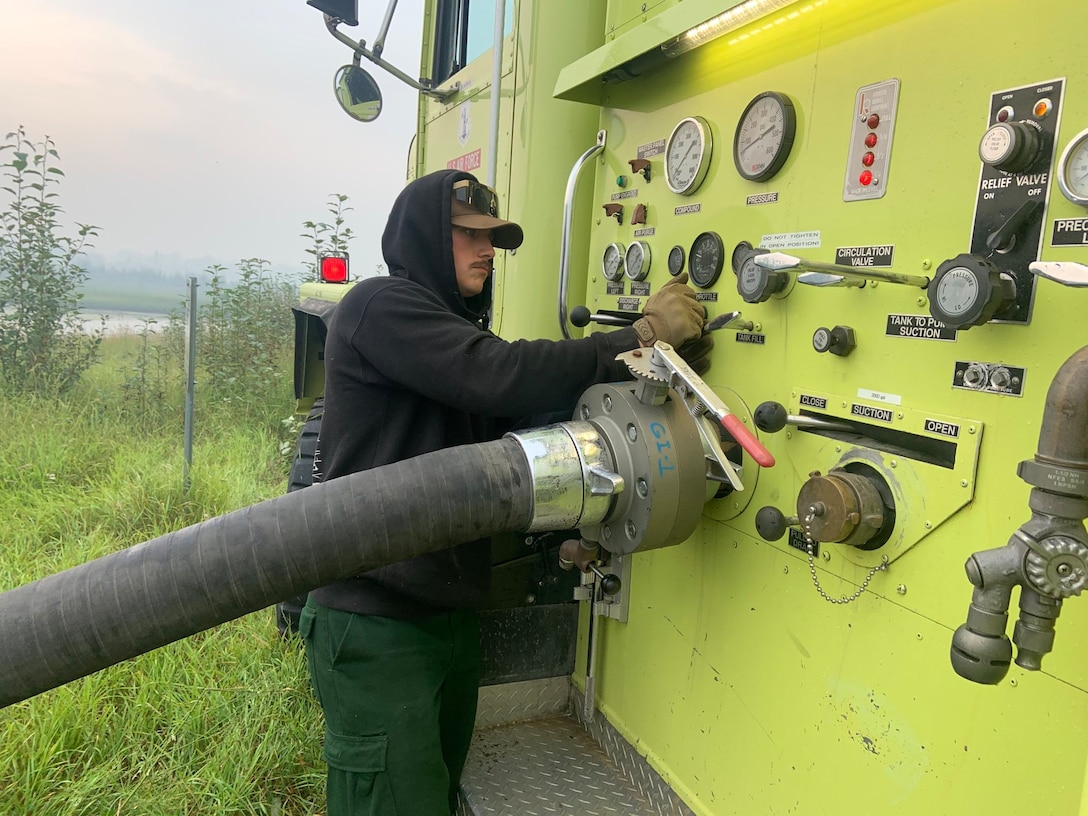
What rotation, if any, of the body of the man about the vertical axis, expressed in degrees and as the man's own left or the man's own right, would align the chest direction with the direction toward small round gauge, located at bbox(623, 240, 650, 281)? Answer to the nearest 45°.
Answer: approximately 45° to the man's own left

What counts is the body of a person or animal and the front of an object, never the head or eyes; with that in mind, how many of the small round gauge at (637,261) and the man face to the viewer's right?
1

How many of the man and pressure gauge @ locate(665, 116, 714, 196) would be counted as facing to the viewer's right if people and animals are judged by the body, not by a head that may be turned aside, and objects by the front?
1

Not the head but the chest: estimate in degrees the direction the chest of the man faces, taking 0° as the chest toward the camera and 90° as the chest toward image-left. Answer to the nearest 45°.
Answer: approximately 270°

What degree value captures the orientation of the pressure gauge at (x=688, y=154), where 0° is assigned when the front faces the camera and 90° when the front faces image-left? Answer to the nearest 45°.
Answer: approximately 45°

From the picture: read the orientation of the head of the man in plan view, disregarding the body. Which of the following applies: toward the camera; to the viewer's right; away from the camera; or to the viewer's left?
to the viewer's right

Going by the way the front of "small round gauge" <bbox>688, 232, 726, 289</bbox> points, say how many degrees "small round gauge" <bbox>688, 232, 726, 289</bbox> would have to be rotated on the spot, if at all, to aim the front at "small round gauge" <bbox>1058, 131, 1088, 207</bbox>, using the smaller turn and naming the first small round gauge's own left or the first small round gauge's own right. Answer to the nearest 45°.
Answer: approximately 90° to the first small round gauge's own left

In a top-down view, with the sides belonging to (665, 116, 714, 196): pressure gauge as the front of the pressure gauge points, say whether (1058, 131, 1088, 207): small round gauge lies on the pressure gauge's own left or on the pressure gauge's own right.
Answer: on the pressure gauge's own left
